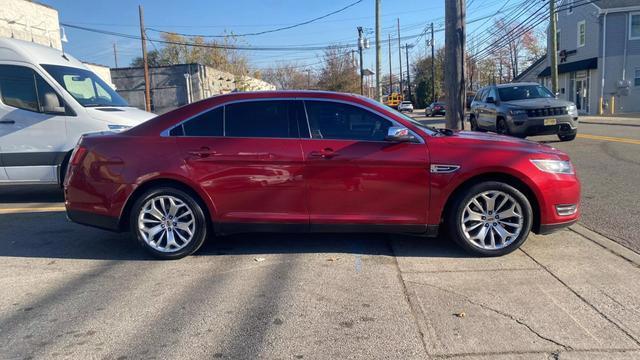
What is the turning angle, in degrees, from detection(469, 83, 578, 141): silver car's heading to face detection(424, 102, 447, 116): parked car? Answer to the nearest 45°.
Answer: approximately 135° to its left

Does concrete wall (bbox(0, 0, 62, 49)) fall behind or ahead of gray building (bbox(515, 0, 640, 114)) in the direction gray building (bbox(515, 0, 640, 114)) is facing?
ahead

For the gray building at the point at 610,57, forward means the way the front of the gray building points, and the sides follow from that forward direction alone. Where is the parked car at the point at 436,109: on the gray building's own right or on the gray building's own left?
on the gray building's own right

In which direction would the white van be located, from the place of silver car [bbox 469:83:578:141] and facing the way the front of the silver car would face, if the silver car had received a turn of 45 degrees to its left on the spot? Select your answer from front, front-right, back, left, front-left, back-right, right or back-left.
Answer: back-right

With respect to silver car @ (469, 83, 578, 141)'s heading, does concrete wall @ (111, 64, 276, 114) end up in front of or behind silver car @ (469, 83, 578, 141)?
behind

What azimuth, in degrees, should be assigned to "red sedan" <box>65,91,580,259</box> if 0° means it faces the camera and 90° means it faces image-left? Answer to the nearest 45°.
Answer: approximately 270°

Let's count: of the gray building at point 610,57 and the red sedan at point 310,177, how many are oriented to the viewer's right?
1

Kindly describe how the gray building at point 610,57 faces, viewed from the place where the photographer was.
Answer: facing the viewer and to the left of the viewer

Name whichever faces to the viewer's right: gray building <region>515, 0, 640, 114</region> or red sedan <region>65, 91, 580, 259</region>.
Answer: the red sedan

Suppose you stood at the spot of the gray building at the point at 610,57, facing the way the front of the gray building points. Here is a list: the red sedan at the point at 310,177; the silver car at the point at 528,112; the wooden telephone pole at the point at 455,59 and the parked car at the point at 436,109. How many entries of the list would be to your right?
1

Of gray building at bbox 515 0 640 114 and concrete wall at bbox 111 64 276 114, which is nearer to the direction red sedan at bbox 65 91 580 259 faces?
the gray building

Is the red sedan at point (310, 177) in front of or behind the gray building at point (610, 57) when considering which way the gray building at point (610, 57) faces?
in front

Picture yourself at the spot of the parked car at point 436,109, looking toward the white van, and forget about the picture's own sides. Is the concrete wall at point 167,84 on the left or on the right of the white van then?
right

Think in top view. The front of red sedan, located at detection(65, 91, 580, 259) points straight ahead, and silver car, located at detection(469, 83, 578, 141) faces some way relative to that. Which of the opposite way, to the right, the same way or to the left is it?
to the right

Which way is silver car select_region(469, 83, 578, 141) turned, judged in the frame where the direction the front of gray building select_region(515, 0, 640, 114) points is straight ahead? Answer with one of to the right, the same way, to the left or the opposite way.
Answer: to the left

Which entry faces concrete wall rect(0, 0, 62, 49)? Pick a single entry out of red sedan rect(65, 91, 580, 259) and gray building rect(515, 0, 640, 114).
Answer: the gray building

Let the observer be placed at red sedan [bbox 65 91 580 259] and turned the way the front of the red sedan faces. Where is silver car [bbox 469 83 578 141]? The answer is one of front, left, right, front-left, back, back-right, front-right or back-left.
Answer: front-left

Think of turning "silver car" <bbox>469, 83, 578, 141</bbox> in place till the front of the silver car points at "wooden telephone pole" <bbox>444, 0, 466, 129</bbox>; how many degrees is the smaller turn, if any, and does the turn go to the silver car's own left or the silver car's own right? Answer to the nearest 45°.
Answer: approximately 45° to the silver car's own right

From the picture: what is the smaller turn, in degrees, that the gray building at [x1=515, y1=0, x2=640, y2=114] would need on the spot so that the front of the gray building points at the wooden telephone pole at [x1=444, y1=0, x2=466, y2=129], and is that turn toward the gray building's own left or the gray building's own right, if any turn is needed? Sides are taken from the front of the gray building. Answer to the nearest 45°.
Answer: approximately 45° to the gray building's own left

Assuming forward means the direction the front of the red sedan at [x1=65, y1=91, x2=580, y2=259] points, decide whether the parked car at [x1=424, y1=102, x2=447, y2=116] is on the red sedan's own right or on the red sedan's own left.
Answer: on the red sedan's own left
